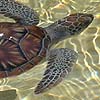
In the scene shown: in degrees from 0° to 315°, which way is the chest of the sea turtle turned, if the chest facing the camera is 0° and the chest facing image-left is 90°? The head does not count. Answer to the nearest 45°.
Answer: approximately 270°
